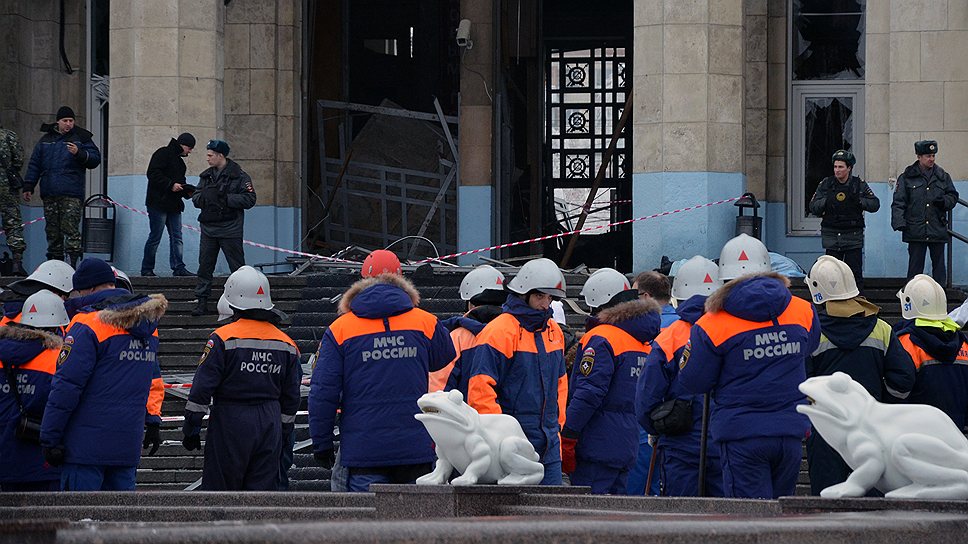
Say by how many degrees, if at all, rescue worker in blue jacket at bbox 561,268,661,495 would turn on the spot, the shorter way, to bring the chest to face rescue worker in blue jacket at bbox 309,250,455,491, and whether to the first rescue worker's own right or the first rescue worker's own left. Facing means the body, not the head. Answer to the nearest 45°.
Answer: approximately 90° to the first rescue worker's own left

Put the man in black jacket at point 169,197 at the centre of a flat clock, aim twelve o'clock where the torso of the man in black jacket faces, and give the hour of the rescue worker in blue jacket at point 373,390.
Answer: The rescue worker in blue jacket is roughly at 3 o'clock from the man in black jacket.

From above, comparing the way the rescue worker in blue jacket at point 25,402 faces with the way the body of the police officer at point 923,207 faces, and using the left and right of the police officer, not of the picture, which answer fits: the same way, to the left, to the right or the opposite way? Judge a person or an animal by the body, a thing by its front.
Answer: the opposite way

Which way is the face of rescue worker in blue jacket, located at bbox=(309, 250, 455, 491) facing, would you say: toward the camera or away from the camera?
away from the camera

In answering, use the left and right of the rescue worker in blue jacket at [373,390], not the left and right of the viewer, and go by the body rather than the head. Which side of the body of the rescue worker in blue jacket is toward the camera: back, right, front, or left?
back

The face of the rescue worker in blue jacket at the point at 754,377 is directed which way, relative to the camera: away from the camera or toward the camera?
away from the camera

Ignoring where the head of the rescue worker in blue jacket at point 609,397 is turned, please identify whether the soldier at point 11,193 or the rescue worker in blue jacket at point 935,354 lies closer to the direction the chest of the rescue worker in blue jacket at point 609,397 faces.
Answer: the soldier

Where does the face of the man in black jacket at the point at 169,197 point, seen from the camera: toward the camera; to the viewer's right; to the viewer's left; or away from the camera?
to the viewer's right

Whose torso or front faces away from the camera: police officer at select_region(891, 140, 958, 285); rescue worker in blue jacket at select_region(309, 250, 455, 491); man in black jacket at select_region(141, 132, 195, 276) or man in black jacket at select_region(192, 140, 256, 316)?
the rescue worker in blue jacket

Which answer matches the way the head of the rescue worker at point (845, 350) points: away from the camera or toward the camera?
away from the camera
